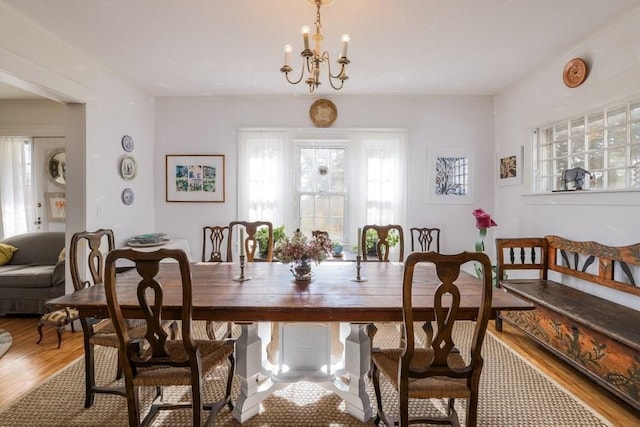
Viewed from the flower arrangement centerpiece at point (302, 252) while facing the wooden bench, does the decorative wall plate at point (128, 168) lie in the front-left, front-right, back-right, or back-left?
back-left

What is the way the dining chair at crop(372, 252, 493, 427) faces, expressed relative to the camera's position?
facing away from the viewer and to the left of the viewer

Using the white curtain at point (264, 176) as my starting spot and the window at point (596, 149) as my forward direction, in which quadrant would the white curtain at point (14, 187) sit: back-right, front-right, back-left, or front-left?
back-right

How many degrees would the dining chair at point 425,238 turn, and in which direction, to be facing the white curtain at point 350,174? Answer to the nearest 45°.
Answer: approximately 90° to its right

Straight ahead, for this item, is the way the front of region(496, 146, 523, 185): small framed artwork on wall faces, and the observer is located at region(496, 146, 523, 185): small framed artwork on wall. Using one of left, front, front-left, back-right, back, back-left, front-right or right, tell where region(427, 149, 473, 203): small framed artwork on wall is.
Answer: front-right

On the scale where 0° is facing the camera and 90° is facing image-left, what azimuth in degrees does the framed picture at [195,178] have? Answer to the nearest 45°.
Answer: approximately 0°

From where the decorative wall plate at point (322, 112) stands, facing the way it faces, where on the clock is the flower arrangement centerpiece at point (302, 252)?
The flower arrangement centerpiece is roughly at 12 o'clock from the decorative wall plate.

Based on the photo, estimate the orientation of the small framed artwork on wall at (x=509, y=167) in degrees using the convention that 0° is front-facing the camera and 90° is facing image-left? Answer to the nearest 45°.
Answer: approximately 45°

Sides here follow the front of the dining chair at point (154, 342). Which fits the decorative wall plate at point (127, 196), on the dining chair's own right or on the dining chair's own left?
on the dining chair's own left
